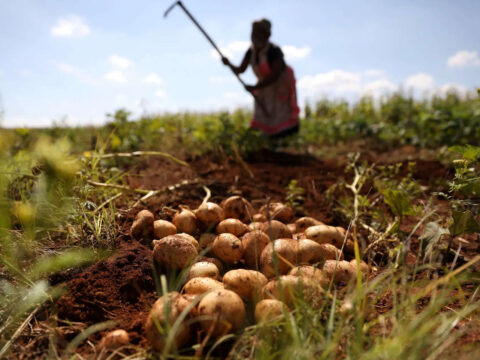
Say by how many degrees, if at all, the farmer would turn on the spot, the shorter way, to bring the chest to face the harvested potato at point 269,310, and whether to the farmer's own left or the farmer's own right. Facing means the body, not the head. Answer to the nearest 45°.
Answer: approximately 45° to the farmer's own left

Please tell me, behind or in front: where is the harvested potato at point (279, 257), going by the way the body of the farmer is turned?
in front

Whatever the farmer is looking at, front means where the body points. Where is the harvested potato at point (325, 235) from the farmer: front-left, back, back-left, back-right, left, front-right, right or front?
front-left

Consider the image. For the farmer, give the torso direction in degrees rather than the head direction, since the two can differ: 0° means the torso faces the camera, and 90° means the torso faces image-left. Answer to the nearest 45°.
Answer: approximately 45°

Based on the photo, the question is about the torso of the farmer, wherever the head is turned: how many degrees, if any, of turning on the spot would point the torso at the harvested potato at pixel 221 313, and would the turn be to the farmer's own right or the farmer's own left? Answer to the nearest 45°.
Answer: approximately 45° to the farmer's own left

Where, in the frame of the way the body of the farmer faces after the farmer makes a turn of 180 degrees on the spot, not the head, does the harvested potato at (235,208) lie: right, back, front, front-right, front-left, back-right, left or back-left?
back-right

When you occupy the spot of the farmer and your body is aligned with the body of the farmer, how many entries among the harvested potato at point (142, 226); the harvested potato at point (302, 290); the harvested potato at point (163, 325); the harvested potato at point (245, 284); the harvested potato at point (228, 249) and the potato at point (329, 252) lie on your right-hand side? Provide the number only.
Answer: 0

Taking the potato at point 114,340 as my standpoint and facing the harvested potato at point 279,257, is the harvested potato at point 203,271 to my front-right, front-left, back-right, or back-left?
front-left

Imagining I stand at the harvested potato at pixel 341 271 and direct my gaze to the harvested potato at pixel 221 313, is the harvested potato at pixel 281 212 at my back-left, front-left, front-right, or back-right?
back-right

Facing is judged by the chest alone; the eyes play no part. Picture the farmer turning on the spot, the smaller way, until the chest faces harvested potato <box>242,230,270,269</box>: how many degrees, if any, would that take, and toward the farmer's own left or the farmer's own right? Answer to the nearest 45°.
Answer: approximately 45° to the farmer's own left

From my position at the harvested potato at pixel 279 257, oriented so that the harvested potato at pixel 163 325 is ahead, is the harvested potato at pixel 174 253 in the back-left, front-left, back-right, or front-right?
front-right

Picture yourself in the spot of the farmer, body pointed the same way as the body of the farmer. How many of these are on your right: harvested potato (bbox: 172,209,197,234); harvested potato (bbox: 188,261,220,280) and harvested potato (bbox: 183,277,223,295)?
0

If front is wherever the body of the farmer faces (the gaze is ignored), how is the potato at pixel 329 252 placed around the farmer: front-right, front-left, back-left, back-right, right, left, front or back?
front-left

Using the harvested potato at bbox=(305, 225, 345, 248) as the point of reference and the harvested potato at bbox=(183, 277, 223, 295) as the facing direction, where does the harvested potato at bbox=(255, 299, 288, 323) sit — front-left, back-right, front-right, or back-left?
front-left

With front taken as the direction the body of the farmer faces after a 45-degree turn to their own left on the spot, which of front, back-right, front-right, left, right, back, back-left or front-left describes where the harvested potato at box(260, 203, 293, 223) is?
front

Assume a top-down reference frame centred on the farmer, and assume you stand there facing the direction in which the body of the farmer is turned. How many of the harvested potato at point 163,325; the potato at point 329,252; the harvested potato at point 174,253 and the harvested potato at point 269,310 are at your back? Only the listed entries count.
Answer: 0

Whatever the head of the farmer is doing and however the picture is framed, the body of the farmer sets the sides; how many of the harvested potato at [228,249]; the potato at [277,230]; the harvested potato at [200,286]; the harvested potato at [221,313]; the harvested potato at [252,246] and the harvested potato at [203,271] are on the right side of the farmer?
0

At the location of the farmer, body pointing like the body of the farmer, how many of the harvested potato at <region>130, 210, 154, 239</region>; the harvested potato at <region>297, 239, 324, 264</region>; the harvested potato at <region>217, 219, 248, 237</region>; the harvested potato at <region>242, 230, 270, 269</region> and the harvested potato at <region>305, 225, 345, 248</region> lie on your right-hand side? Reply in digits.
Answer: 0

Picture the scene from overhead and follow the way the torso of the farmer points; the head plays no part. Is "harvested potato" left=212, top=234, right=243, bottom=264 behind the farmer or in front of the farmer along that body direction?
in front

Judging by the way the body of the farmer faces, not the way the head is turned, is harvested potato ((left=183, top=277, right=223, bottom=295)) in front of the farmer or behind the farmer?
in front

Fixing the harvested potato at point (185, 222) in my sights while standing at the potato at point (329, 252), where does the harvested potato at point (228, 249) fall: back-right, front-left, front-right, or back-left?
front-left

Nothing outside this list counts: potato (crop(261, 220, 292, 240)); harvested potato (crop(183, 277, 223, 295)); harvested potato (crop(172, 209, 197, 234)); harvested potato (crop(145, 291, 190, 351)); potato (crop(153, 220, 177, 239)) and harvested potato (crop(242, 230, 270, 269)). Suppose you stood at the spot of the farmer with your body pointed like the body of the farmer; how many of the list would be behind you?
0
